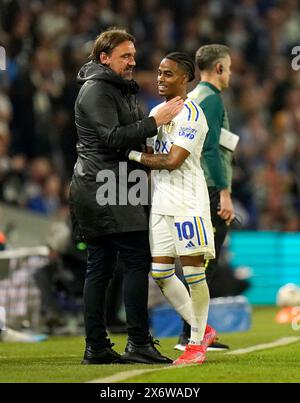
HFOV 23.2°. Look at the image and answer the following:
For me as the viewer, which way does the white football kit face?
facing the viewer and to the left of the viewer

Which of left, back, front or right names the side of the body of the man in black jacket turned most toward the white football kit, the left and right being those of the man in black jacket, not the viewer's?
front

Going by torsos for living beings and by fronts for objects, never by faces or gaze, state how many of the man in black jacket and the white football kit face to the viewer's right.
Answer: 1

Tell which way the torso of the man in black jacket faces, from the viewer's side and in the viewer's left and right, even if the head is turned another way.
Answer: facing to the right of the viewer

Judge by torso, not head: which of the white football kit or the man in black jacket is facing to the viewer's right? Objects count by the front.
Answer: the man in black jacket

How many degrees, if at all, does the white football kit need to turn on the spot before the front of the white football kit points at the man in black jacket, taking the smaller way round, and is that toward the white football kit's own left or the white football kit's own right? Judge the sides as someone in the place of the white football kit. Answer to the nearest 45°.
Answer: approximately 45° to the white football kit's own right

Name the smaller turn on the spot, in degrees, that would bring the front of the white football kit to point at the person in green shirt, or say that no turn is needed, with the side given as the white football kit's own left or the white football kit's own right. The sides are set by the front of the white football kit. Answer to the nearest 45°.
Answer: approximately 135° to the white football kit's own right
